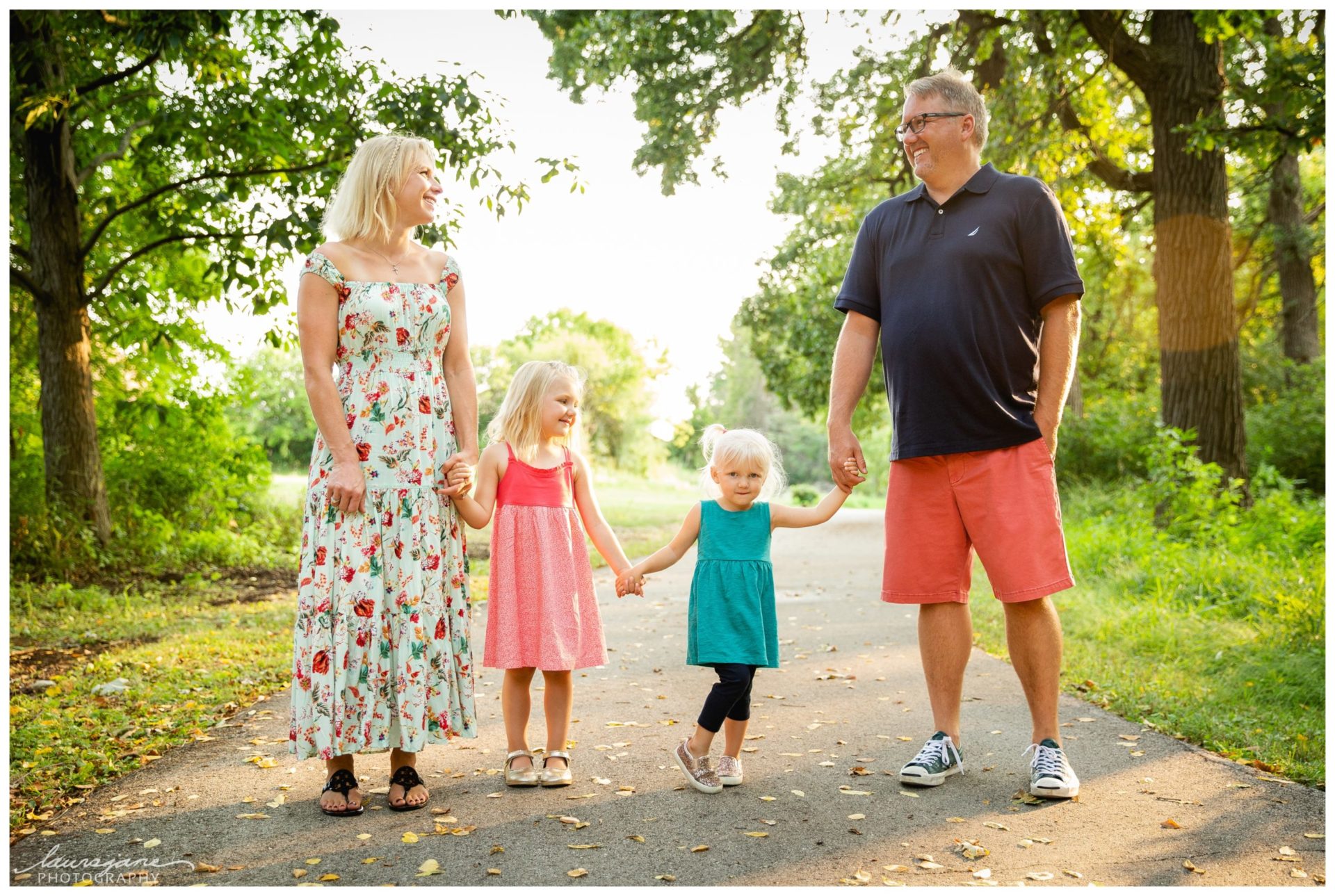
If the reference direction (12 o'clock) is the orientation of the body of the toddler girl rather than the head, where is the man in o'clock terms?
The man is roughly at 9 o'clock from the toddler girl.

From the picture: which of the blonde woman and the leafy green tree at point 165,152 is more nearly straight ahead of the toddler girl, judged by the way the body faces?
the blonde woman

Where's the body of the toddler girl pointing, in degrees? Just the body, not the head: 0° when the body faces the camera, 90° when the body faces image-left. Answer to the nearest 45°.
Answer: approximately 0°

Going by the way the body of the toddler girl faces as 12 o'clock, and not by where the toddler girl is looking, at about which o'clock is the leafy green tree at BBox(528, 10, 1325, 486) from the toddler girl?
The leafy green tree is roughly at 7 o'clock from the toddler girl.

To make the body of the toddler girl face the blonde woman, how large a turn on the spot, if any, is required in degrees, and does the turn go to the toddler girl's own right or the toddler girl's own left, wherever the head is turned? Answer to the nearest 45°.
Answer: approximately 90° to the toddler girl's own right

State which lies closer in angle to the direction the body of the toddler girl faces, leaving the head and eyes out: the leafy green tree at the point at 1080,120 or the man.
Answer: the man

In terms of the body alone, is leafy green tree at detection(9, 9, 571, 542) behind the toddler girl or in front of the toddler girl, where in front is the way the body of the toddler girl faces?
behind

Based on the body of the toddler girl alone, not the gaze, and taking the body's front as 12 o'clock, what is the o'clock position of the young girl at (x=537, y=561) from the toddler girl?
The young girl is roughly at 3 o'clock from the toddler girl.
